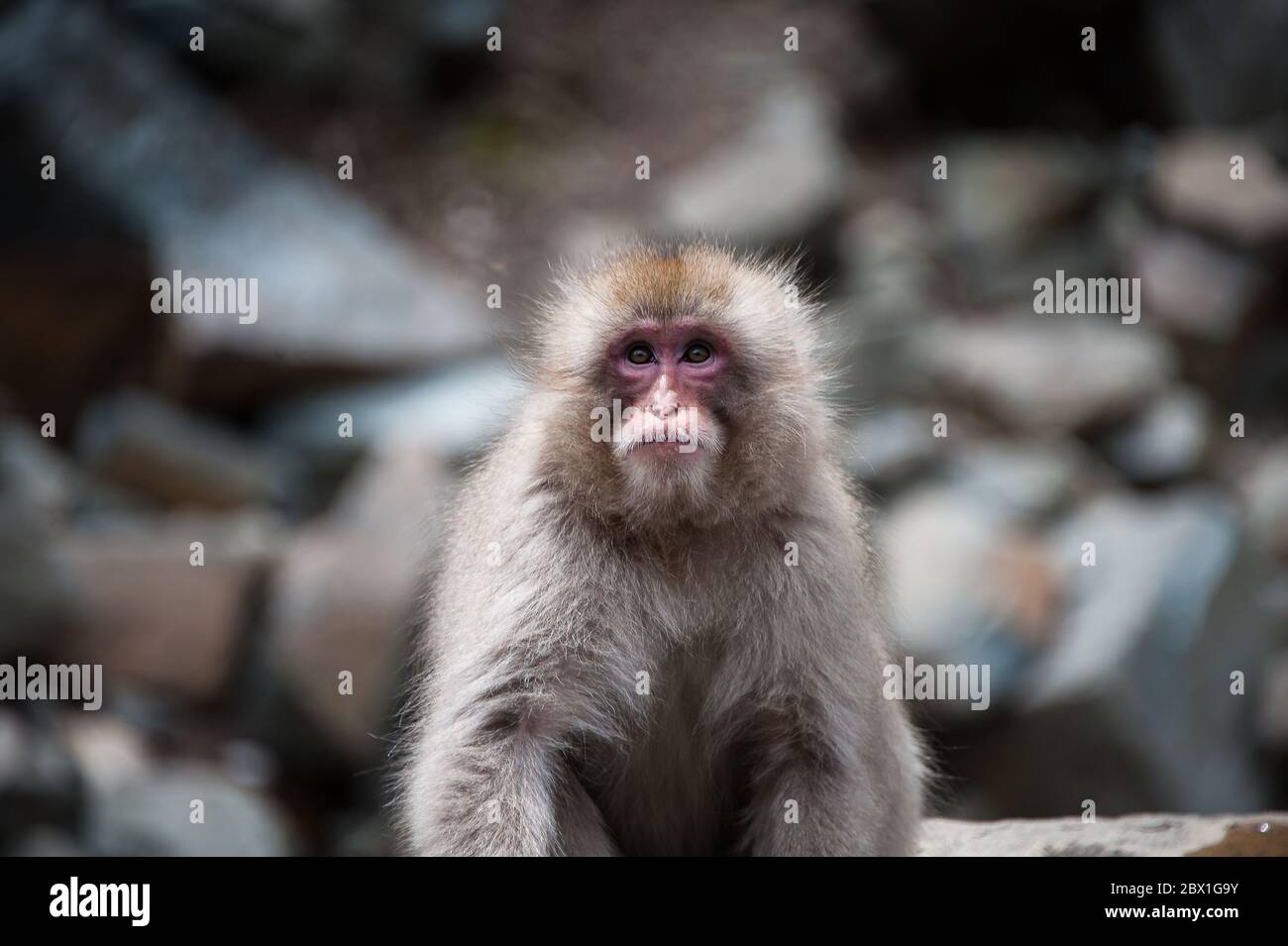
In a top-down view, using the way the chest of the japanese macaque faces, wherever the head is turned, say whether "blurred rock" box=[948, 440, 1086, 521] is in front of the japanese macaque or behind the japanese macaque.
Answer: behind

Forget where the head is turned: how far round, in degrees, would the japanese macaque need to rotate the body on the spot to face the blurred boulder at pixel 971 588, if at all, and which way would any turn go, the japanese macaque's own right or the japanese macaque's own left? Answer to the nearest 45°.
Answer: approximately 180°

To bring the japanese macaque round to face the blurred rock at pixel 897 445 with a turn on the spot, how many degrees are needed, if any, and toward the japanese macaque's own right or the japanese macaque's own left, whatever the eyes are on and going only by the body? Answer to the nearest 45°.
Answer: approximately 180°

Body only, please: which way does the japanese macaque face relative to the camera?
toward the camera

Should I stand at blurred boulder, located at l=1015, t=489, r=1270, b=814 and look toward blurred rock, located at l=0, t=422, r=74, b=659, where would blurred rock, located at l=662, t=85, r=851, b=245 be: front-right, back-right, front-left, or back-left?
front-right

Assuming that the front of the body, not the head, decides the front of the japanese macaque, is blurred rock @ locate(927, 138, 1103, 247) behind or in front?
behind

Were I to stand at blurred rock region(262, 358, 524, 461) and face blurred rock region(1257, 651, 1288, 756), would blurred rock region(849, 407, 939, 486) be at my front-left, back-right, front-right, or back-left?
front-left

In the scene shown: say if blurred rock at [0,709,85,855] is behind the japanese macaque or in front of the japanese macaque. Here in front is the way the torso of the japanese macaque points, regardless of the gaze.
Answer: behind

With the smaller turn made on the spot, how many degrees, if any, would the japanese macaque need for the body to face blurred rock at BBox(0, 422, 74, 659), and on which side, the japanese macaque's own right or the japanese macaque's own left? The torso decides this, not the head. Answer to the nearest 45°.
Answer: approximately 135° to the japanese macaque's own right

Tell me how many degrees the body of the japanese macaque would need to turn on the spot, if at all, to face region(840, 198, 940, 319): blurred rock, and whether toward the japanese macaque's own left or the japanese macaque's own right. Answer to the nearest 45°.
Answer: approximately 180°
